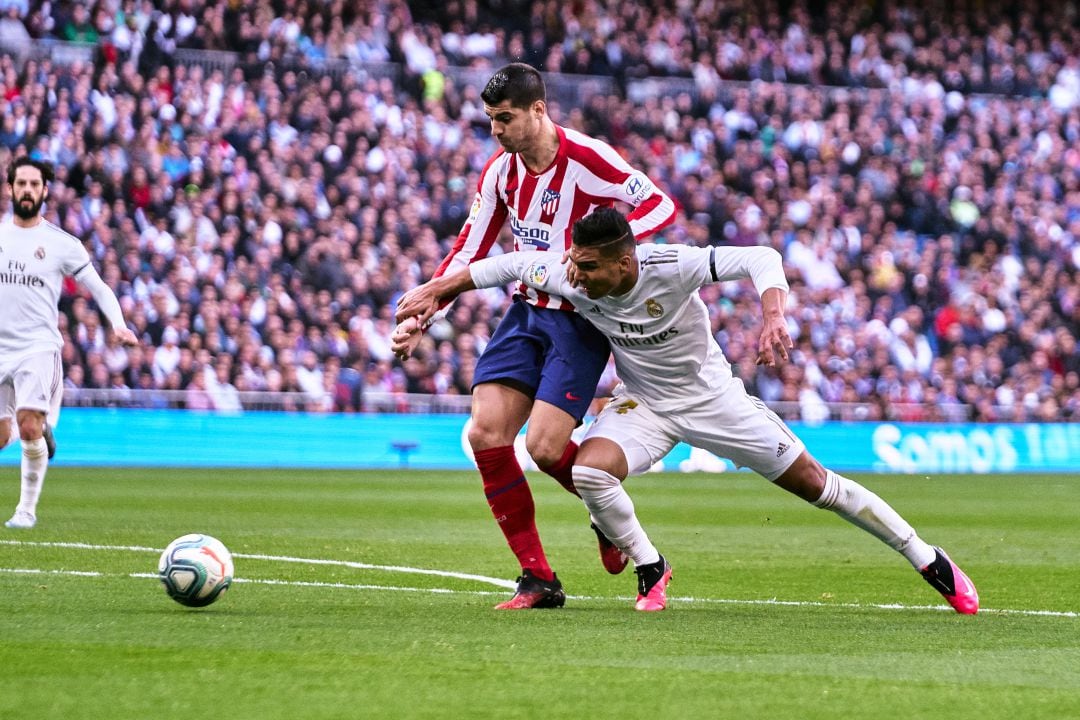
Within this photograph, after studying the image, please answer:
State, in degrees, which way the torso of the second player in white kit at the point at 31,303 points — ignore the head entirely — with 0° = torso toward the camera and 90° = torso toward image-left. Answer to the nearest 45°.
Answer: approximately 0°

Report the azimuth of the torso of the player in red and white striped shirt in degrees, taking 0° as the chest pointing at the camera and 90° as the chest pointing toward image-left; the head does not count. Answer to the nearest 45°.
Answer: approximately 45°

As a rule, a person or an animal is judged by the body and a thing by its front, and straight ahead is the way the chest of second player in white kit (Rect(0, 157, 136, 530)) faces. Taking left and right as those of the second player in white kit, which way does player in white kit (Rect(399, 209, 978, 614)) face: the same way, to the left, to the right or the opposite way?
to the right

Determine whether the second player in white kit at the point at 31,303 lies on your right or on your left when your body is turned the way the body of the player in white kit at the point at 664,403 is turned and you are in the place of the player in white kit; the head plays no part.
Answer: on your right
